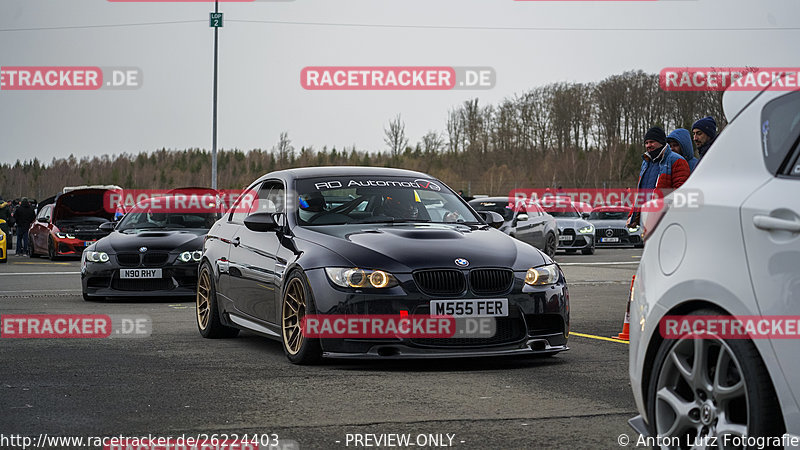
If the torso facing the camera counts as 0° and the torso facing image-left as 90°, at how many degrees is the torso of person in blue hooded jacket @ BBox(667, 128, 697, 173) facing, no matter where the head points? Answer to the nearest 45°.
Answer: approximately 90°

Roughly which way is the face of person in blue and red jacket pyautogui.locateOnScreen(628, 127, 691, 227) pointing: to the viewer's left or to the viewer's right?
to the viewer's left

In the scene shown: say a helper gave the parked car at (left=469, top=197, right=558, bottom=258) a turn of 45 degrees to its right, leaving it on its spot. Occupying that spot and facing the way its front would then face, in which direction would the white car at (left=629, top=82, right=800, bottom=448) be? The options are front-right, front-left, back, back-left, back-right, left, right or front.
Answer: left

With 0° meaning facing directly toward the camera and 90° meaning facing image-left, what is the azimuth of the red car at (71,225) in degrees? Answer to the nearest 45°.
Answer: approximately 315°

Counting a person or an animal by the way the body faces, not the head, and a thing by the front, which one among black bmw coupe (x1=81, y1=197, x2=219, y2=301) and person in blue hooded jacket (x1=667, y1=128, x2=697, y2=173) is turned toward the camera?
the black bmw coupe

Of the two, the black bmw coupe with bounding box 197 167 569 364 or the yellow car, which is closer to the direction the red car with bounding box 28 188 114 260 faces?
the black bmw coupe

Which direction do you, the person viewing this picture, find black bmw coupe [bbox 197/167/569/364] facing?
facing the viewer and to the right of the viewer

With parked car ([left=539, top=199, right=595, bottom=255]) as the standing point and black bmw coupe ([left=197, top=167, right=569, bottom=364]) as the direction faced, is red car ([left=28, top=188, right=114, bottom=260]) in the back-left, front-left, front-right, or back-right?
front-right

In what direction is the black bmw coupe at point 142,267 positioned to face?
toward the camera

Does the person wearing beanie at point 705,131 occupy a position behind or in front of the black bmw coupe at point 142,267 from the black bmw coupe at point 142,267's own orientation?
in front
